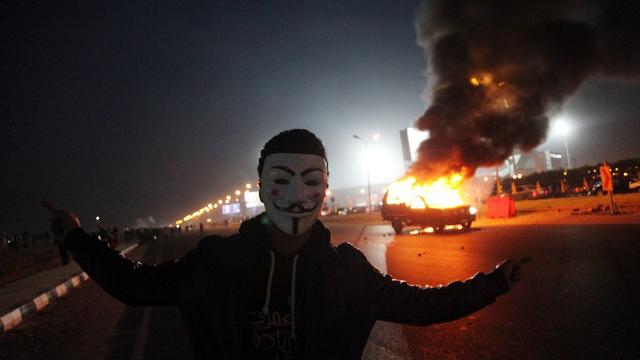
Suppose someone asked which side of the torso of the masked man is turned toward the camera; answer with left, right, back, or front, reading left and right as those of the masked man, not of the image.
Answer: front

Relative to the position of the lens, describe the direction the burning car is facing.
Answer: facing the viewer and to the right of the viewer

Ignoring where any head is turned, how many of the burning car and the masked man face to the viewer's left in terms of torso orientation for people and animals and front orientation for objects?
0

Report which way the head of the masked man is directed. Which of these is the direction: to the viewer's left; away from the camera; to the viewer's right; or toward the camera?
toward the camera

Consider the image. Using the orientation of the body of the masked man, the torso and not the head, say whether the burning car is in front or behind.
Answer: behind
